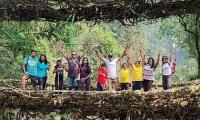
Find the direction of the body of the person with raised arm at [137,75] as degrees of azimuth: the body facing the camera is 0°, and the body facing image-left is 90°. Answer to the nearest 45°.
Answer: approximately 0°

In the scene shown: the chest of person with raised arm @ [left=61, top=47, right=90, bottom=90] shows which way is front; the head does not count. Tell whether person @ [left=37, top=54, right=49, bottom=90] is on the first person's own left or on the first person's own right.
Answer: on the first person's own right

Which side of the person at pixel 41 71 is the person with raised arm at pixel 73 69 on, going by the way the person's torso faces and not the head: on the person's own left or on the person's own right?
on the person's own left
